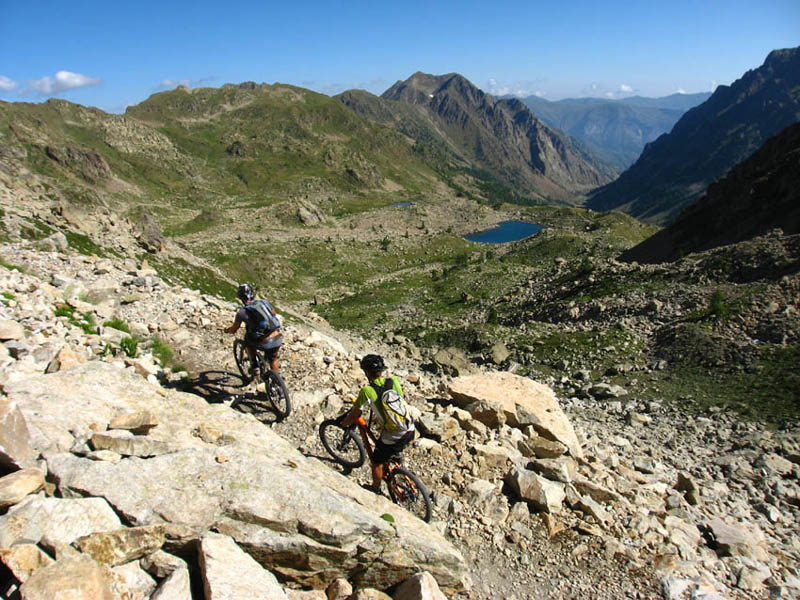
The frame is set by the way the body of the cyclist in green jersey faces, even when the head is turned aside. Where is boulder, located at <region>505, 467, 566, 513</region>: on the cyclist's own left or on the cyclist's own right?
on the cyclist's own right

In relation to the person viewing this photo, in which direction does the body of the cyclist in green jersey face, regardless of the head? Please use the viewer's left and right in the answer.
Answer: facing away from the viewer and to the left of the viewer

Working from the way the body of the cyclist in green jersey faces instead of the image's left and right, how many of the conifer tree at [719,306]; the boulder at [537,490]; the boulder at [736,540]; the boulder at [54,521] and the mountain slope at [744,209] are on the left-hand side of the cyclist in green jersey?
1

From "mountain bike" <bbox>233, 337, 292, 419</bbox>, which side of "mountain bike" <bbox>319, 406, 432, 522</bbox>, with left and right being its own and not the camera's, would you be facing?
front

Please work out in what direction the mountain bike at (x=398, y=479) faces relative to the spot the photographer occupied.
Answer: facing away from the viewer and to the left of the viewer

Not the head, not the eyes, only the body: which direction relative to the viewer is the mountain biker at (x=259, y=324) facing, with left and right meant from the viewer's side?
facing away from the viewer and to the left of the viewer

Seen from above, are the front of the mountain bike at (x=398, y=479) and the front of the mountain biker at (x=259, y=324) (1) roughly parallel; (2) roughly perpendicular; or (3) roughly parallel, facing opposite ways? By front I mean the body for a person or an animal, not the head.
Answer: roughly parallel

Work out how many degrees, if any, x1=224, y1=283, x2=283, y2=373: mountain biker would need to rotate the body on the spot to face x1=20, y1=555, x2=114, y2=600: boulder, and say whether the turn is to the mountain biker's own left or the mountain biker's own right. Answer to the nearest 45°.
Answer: approximately 135° to the mountain biker's own left

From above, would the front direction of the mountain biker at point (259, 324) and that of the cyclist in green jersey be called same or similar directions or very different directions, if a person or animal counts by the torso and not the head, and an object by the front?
same or similar directions

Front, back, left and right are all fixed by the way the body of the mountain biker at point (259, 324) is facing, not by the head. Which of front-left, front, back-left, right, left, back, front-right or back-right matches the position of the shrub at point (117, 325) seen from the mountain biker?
front

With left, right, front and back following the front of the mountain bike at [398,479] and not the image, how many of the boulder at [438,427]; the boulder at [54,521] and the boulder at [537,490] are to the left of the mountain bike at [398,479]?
1

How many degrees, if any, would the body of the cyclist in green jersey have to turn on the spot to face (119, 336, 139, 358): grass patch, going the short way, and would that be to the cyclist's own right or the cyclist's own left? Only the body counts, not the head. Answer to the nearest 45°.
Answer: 0° — they already face it

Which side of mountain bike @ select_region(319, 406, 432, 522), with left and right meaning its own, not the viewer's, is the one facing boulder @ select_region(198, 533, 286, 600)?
left
